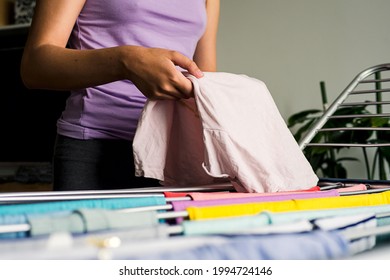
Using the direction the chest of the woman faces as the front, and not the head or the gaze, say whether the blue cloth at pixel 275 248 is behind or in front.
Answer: in front

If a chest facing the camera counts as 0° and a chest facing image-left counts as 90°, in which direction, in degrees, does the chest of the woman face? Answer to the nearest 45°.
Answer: approximately 315°
